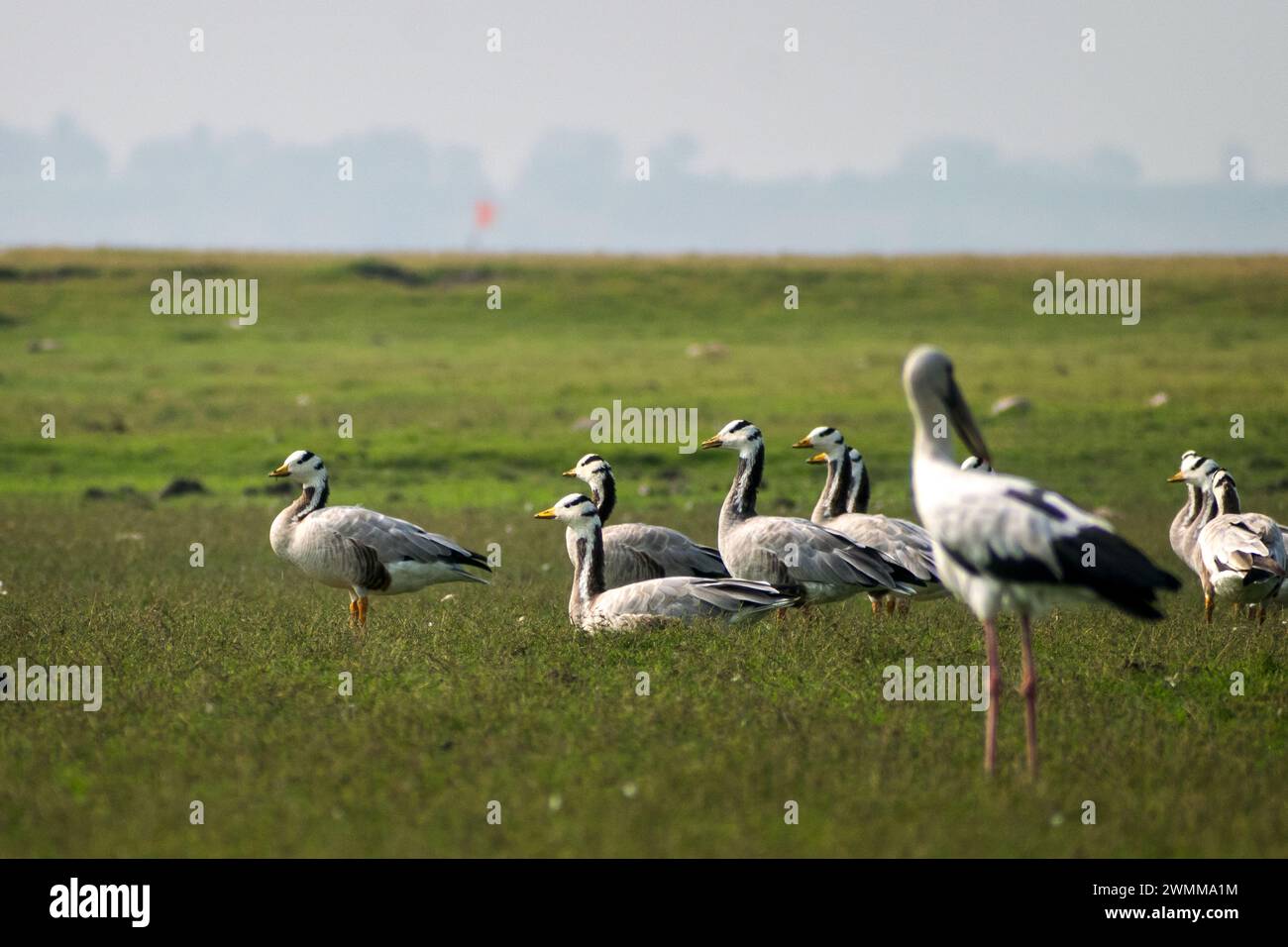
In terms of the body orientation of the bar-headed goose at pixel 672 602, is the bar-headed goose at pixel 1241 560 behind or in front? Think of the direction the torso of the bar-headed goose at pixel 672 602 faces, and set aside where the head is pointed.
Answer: behind

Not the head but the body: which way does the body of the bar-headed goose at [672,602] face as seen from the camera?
to the viewer's left

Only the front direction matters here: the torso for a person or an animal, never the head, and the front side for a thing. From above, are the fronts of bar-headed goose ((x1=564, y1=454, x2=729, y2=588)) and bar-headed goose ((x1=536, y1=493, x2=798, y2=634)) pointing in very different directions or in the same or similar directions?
same or similar directions

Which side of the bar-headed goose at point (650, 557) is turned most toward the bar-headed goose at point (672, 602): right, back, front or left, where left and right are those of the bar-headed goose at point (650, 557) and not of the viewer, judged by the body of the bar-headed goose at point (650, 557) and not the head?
left

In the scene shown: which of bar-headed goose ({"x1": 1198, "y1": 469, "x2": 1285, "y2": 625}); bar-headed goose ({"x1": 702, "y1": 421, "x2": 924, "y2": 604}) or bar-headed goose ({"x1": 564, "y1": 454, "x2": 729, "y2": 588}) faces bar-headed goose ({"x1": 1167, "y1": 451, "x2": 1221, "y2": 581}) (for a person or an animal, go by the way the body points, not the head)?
bar-headed goose ({"x1": 1198, "y1": 469, "x2": 1285, "y2": 625})

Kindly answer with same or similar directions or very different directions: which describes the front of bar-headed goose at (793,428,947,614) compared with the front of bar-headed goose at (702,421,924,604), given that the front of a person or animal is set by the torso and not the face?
same or similar directions

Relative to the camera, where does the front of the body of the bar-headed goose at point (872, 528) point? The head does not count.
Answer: to the viewer's left

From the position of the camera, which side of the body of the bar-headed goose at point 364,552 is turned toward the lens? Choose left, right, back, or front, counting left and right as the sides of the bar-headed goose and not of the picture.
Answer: left

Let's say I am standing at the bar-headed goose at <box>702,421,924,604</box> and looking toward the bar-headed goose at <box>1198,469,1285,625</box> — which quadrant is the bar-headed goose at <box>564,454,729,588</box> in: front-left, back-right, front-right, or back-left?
back-left

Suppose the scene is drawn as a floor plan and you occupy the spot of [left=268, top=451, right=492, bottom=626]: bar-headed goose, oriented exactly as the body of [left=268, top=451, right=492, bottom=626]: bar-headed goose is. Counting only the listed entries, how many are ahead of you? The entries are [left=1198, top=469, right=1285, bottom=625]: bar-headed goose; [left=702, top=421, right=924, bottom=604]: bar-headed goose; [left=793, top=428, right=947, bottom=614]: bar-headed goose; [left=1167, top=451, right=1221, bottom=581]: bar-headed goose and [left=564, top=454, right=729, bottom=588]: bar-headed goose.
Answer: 0

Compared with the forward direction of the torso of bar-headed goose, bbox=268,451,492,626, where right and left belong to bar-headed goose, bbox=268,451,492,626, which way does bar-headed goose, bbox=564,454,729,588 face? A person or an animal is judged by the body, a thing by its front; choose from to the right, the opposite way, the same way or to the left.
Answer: the same way

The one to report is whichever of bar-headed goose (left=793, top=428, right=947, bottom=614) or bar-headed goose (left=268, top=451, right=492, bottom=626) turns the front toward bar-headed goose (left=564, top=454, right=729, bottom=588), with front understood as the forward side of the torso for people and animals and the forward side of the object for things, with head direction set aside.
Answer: bar-headed goose (left=793, top=428, right=947, bottom=614)

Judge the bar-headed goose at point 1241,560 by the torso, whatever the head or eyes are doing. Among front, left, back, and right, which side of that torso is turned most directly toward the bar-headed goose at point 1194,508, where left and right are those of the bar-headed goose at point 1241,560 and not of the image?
front

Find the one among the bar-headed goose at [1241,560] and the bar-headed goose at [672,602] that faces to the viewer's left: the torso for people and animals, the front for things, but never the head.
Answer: the bar-headed goose at [672,602]

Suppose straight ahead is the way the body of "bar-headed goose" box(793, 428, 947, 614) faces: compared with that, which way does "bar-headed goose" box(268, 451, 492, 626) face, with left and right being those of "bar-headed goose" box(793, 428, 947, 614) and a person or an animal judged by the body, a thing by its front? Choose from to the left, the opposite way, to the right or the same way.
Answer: the same way

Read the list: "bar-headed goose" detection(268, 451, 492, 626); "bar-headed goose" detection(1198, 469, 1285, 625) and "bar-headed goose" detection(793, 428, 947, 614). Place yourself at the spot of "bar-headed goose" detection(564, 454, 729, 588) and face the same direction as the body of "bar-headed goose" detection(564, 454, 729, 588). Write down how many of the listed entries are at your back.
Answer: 2

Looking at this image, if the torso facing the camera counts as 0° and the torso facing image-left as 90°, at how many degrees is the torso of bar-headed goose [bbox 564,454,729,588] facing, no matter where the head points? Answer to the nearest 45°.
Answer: approximately 90°

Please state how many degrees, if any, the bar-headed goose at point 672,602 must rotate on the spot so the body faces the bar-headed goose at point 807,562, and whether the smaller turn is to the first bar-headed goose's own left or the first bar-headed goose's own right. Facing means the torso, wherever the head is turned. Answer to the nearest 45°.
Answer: approximately 135° to the first bar-headed goose's own right

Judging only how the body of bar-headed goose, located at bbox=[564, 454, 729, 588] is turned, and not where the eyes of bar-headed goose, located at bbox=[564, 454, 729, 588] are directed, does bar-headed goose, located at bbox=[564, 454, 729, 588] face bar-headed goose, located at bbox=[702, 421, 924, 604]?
no
